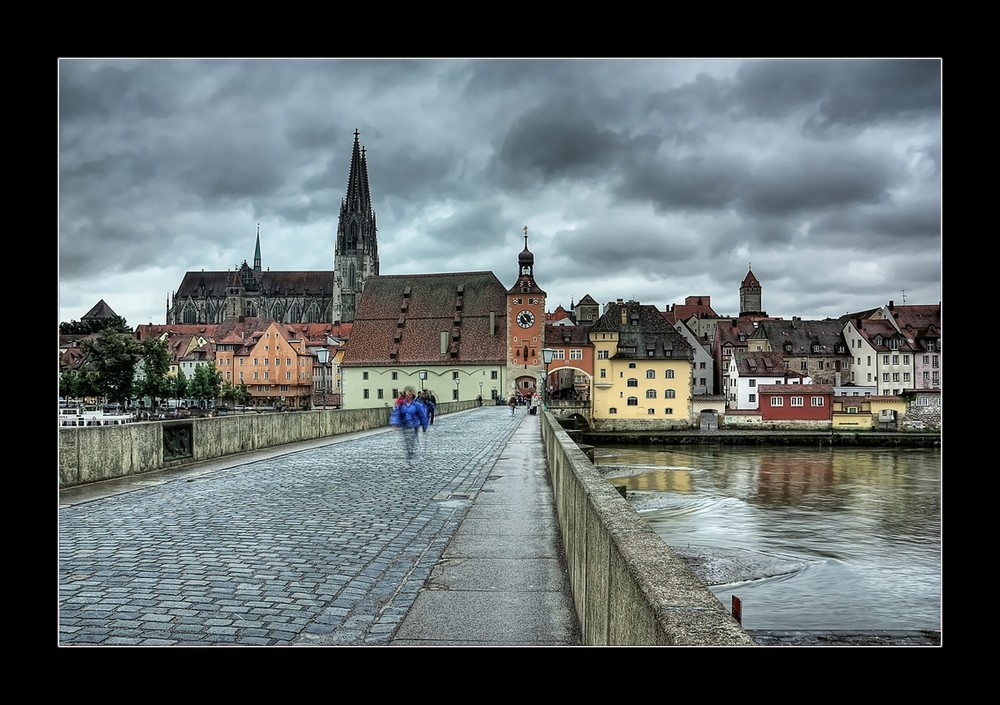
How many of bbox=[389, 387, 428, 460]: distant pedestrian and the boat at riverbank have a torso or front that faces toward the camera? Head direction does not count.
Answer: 1

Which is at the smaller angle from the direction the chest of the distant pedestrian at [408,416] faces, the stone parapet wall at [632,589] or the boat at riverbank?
the stone parapet wall

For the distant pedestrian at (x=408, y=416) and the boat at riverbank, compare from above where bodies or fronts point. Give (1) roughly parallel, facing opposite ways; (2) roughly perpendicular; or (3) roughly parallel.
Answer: roughly perpendicular

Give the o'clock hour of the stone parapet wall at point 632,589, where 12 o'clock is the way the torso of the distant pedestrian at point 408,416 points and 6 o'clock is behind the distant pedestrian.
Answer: The stone parapet wall is roughly at 12 o'clock from the distant pedestrian.

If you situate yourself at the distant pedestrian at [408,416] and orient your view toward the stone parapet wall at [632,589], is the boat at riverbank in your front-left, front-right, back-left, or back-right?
back-right

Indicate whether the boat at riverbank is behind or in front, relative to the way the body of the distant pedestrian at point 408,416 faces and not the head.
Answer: behind

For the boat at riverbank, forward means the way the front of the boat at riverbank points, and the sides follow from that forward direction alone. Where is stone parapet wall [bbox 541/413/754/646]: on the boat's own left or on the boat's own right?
on the boat's own right
